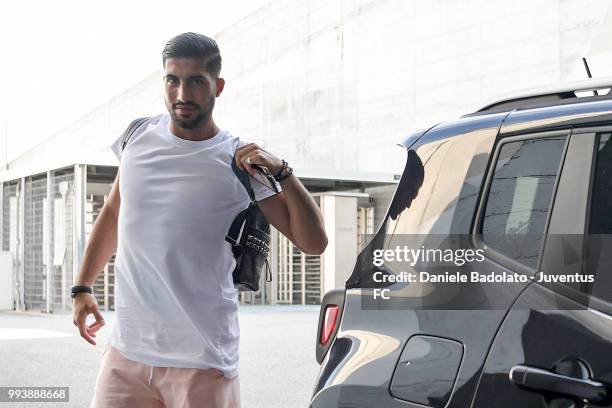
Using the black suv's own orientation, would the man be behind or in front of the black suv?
behind

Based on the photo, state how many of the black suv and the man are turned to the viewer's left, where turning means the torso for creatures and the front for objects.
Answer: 0

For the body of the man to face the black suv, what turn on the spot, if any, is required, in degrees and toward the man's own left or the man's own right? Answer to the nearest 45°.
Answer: approximately 45° to the man's own left
